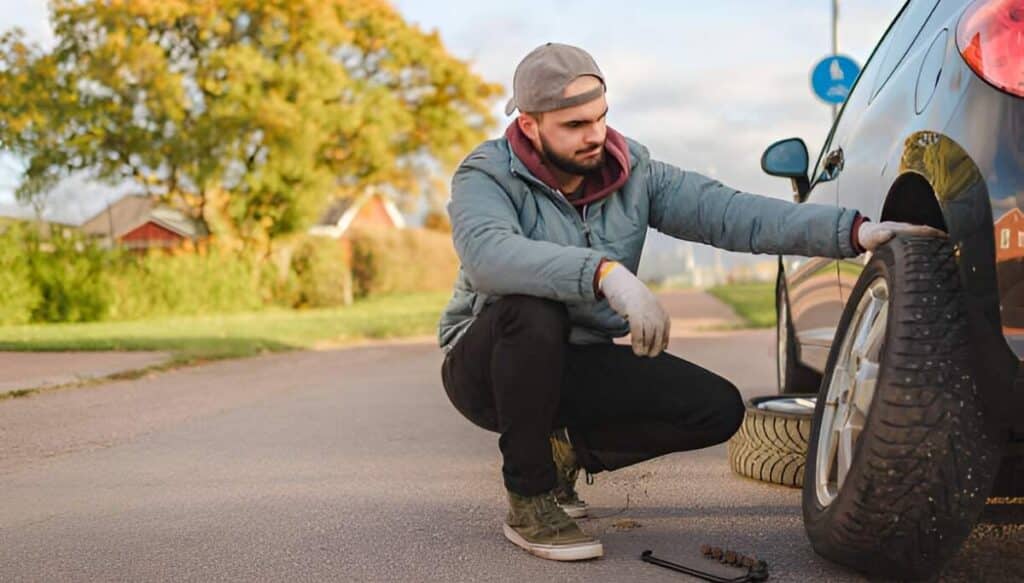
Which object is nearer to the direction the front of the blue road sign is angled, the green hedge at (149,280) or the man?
the man

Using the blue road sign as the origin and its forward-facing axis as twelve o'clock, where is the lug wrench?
The lug wrench is roughly at 12 o'clock from the blue road sign.

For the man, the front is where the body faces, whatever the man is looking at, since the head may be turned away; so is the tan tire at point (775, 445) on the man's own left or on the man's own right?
on the man's own left

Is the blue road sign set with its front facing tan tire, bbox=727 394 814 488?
yes

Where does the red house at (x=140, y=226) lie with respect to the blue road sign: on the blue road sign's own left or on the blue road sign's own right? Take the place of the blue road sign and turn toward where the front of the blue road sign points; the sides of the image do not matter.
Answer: on the blue road sign's own right

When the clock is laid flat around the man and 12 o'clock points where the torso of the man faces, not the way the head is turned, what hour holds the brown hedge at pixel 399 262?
The brown hedge is roughly at 7 o'clock from the man.

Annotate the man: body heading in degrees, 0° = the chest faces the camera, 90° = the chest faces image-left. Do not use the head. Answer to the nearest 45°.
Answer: approximately 315°

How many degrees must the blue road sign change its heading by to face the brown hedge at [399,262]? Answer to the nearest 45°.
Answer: approximately 135° to its right

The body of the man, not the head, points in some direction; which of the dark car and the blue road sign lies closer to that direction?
the dark car

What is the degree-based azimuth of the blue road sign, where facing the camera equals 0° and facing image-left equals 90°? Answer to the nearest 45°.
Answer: approximately 0°
